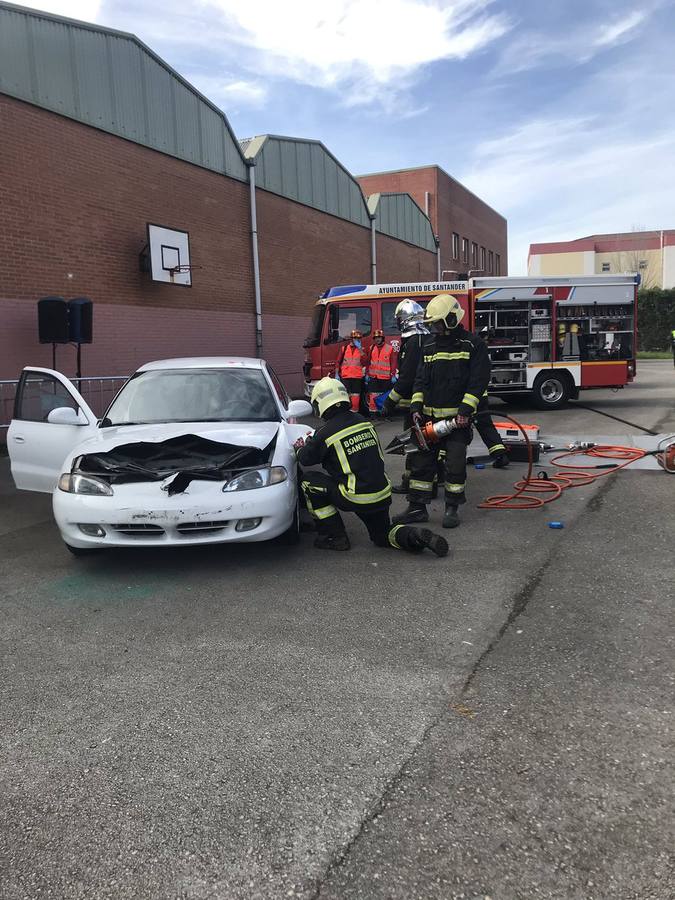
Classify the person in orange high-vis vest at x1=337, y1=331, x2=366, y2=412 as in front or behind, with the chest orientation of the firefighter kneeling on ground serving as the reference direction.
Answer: in front

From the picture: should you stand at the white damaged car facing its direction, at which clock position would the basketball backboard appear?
The basketball backboard is roughly at 6 o'clock from the white damaged car.

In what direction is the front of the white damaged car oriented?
toward the camera

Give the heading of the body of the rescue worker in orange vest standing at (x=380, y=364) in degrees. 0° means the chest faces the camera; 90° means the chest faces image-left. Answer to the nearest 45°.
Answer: approximately 0°

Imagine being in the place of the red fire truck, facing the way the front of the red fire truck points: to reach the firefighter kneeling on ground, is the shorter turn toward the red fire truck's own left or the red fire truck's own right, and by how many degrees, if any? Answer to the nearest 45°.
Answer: approximately 90° to the red fire truck's own left

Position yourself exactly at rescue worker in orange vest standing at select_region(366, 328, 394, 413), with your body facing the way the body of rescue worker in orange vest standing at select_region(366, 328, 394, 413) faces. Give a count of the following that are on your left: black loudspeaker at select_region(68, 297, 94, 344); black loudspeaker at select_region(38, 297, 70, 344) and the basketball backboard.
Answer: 0

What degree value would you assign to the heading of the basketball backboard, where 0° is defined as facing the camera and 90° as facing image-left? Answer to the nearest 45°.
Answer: approximately 315°

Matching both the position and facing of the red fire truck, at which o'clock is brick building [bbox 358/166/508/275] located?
The brick building is roughly at 3 o'clock from the red fire truck.

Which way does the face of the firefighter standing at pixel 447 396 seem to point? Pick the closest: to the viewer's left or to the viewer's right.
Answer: to the viewer's left

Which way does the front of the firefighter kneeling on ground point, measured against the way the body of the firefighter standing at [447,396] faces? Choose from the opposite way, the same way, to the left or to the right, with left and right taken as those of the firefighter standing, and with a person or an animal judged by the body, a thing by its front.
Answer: to the right

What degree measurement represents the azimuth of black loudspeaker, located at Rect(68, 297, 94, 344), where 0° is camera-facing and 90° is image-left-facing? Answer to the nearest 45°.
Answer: approximately 315°

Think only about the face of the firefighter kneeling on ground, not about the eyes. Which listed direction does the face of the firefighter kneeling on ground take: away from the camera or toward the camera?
away from the camera

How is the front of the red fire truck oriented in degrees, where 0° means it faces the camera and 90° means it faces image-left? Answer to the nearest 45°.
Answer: approximately 90°
